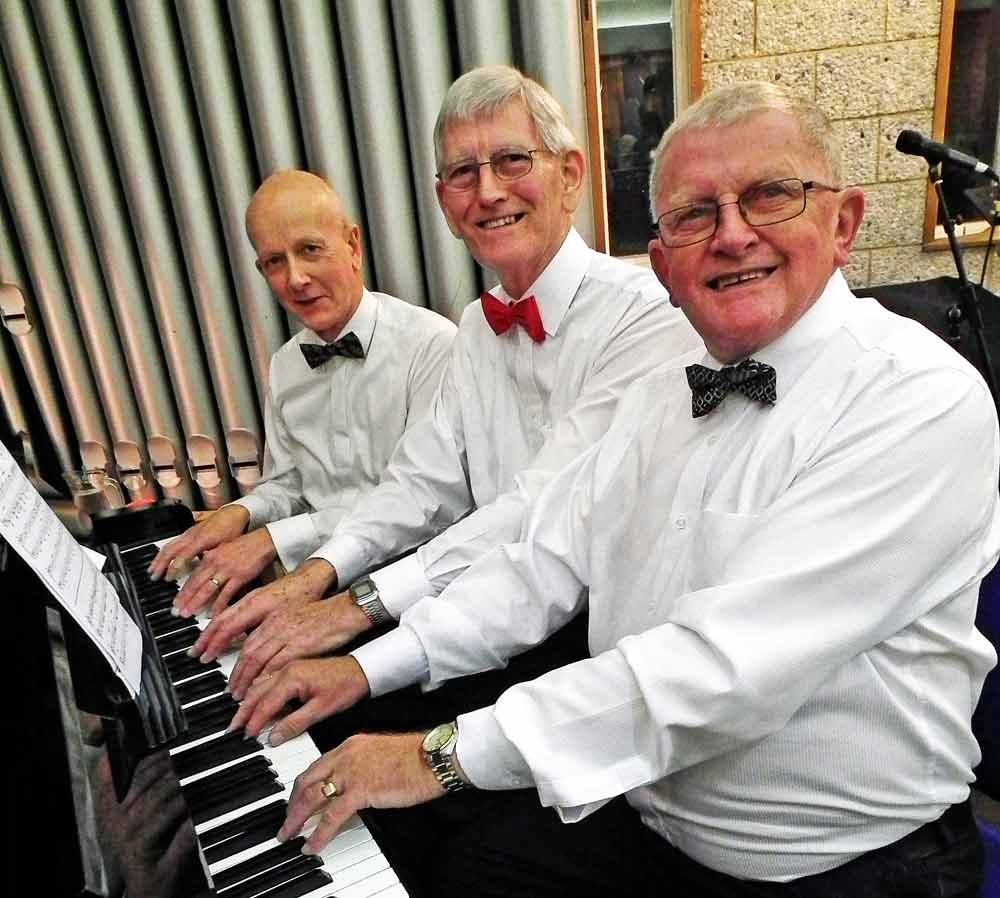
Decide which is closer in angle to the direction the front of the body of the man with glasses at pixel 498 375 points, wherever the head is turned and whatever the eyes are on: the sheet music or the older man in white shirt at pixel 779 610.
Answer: the sheet music

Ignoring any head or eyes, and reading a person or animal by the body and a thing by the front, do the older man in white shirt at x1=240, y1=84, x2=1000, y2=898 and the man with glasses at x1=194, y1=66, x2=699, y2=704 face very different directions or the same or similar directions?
same or similar directions

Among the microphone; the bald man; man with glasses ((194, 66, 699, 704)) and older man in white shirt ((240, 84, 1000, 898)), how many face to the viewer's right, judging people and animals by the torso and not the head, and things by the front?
0

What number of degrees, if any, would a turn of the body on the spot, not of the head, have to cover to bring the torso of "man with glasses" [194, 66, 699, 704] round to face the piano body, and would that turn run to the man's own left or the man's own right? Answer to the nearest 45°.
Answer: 0° — they already face it

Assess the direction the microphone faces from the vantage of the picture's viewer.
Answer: facing to the left of the viewer

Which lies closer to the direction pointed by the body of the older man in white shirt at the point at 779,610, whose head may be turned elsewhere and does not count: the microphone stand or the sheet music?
the sheet music

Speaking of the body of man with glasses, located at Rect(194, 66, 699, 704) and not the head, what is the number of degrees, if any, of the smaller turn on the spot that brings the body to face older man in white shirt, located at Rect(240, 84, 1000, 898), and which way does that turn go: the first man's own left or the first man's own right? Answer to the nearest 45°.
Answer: approximately 45° to the first man's own left

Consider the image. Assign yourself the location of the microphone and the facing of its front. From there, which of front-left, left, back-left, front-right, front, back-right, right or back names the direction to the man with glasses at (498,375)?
front-left

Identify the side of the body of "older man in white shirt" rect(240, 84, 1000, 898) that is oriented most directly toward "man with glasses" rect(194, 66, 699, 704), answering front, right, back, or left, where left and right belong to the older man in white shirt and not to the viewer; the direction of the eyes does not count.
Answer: right

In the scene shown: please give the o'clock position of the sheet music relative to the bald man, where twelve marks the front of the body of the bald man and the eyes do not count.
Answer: The sheet music is roughly at 11 o'clock from the bald man.

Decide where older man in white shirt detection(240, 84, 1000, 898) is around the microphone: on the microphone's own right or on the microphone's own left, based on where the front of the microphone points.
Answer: on the microphone's own left

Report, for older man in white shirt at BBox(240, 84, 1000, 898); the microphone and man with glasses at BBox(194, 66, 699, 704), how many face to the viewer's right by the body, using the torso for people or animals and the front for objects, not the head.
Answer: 0

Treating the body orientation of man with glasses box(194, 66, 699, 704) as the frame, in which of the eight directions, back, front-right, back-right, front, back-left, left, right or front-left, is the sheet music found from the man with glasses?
front

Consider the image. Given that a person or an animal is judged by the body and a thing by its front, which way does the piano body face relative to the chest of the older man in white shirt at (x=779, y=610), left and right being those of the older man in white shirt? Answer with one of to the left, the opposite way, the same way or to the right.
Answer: the opposite way

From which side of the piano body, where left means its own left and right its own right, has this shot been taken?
right
